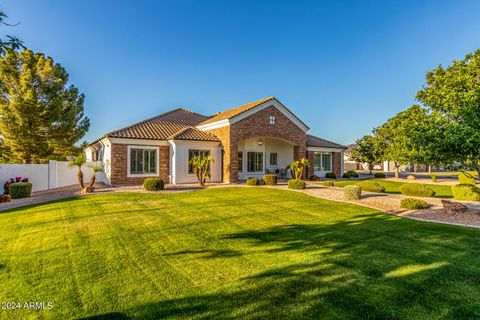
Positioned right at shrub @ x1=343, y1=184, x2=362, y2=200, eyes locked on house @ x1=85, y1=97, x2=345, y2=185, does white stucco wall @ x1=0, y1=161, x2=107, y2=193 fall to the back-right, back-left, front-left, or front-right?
front-left

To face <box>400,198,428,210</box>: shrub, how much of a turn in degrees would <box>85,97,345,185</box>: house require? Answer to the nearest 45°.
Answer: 0° — it already faces it

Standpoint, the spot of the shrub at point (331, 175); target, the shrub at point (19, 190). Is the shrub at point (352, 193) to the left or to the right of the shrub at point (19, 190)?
left

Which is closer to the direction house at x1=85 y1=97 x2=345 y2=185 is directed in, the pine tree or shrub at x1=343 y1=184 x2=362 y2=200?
the shrub

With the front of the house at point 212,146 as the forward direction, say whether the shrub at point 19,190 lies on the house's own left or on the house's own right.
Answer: on the house's own right

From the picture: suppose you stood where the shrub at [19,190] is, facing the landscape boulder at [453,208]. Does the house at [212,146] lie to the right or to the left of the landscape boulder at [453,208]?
left

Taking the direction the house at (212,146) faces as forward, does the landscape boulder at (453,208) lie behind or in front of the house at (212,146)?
in front

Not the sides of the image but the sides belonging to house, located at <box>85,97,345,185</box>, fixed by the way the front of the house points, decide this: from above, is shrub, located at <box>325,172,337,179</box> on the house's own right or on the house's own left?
on the house's own left

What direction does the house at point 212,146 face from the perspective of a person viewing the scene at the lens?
facing the viewer and to the right of the viewer

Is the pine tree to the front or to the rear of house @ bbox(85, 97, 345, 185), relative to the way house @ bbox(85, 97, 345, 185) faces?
to the rear

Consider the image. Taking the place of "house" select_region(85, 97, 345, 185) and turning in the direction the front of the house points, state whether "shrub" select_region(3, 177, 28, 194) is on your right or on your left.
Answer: on your right
